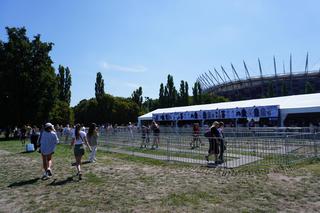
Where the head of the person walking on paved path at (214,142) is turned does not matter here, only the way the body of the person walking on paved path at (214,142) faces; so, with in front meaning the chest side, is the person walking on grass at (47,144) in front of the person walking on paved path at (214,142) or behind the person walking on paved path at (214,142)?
behind

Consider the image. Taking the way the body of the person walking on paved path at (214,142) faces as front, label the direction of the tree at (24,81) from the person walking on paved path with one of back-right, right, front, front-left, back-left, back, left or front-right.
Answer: back-left
